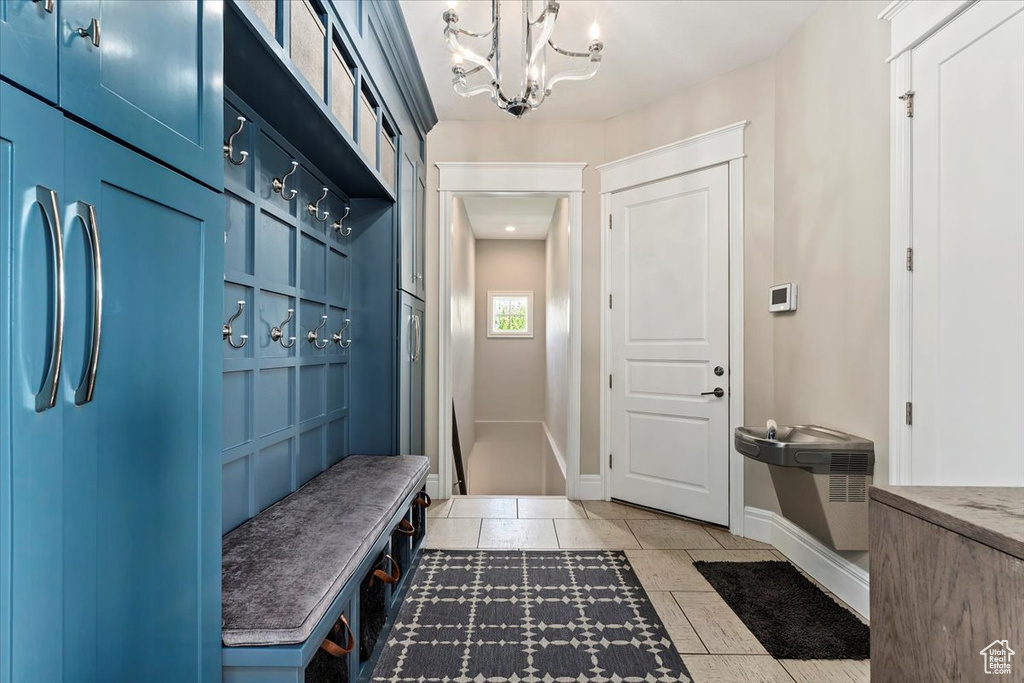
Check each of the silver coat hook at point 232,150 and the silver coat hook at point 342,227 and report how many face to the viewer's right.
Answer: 2

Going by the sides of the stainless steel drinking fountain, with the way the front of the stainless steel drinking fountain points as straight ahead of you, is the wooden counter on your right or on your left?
on your left

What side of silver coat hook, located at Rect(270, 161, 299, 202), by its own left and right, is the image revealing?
right

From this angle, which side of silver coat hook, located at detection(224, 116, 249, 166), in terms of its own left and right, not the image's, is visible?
right

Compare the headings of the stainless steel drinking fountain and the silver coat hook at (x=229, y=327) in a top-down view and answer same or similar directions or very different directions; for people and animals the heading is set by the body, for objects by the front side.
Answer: very different directions

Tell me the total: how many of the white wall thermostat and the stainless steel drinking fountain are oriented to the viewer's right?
0

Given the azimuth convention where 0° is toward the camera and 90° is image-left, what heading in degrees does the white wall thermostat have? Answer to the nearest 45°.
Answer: approximately 45°

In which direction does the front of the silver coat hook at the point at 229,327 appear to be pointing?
to the viewer's right

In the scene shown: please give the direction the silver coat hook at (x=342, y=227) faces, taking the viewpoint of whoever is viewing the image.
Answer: facing to the right of the viewer

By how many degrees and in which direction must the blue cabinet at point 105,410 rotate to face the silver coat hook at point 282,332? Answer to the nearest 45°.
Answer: approximately 90° to its left

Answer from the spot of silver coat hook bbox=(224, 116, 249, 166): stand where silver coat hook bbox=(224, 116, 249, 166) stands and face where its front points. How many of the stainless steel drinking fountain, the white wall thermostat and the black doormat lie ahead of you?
3

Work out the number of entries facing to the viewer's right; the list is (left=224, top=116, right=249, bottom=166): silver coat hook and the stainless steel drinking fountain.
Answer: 1

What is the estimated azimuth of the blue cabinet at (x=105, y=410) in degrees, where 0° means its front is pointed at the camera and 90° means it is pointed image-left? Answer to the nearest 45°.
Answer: approximately 315°

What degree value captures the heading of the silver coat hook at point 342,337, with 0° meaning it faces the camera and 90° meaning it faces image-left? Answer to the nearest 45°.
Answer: approximately 270°

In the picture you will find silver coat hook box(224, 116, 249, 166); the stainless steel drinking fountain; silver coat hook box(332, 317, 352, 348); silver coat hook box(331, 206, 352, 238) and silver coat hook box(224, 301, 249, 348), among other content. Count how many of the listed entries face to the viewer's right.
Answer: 4
